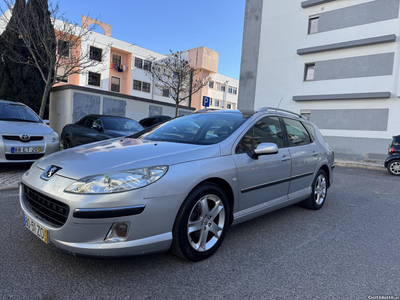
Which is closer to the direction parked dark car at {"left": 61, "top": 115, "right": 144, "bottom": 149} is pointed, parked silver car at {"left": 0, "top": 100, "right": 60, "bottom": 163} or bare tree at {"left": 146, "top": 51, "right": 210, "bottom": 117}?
the parked silver car

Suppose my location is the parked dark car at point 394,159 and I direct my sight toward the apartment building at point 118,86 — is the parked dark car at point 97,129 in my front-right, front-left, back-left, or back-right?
front-left

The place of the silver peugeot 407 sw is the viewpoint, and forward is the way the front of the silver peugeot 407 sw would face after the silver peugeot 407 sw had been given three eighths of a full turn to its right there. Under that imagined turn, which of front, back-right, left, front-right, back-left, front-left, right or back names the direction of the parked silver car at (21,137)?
front-left

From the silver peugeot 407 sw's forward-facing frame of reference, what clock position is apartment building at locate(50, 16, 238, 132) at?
The apartment building is roughly at 4 o'clock from the silver peugeot 407 sw.

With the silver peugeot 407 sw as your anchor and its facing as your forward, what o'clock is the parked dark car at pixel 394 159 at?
The parked dark car is roughly at 6 o'clock from the silver peugeot 407 sw.

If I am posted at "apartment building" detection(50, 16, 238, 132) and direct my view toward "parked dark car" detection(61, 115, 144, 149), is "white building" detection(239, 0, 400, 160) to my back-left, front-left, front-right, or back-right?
front-left

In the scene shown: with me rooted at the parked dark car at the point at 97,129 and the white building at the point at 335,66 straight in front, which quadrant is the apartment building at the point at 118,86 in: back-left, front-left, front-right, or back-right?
front-left

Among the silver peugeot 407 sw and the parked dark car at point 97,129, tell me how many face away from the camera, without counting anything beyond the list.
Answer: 0

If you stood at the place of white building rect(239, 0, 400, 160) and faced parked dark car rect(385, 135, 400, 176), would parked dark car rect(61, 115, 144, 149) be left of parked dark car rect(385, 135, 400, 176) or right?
right
